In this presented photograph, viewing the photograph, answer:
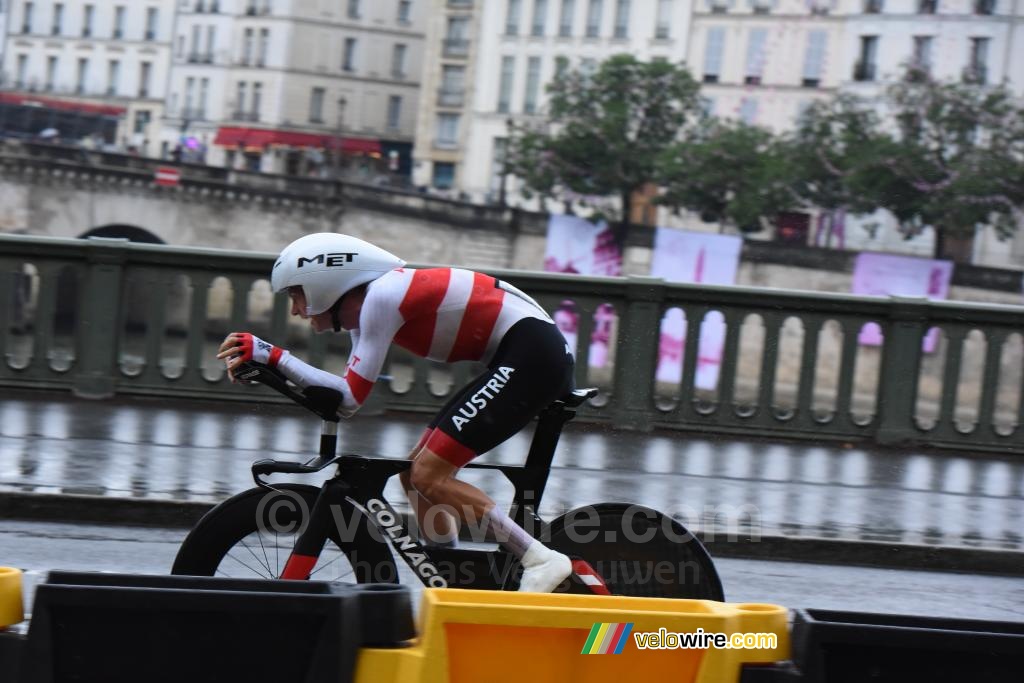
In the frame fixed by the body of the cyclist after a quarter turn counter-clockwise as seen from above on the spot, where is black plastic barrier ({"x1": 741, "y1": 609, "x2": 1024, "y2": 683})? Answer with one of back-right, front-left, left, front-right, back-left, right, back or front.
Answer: front-left

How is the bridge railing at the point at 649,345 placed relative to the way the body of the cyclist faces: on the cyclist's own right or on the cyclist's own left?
on the cyclist's own right

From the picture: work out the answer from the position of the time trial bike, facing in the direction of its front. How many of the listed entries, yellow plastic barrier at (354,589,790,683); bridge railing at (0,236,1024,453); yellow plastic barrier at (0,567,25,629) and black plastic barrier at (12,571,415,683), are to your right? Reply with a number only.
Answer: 1

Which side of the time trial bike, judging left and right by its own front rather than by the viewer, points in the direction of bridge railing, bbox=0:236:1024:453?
right

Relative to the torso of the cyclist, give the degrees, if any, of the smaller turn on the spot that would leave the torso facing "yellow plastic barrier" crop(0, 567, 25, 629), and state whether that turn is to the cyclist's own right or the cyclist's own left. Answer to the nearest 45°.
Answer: approximately 45° to the cyclist's own left

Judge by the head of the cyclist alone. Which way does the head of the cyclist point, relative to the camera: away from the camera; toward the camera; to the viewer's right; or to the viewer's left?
to the viewer's left

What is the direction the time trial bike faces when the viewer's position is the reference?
facing to the left of the viewer

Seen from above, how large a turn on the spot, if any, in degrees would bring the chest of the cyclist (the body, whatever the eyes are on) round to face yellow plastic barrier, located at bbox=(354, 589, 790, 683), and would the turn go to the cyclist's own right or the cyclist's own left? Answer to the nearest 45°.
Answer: approximately 90° to the cyclist's own left

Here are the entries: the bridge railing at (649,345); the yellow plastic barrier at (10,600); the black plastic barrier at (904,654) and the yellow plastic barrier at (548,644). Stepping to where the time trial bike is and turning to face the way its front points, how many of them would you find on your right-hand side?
1

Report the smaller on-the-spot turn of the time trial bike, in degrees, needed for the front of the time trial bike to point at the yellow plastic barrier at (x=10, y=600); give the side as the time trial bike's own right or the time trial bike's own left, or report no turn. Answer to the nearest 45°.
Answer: approximately 45° to the time trial bike's own left

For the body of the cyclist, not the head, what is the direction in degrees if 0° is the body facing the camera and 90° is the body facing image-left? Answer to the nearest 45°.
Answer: approximately 90°
